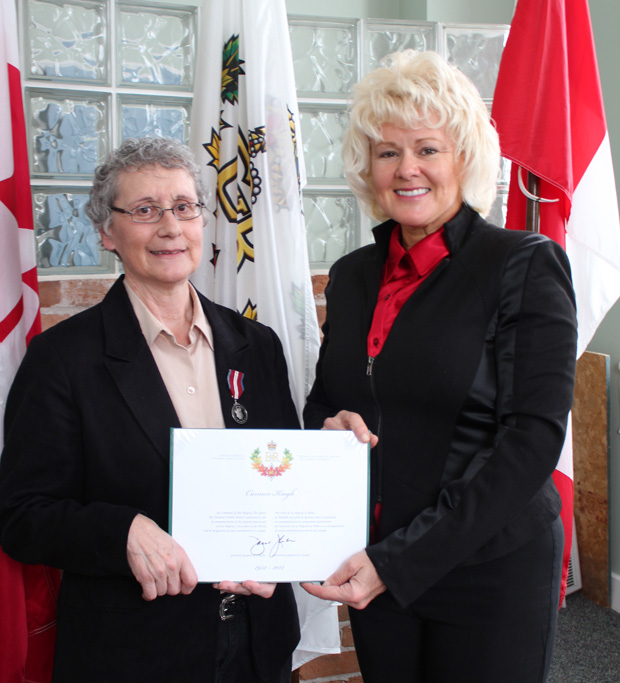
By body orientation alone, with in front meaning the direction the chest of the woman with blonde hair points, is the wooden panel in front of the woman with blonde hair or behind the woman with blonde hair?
behind

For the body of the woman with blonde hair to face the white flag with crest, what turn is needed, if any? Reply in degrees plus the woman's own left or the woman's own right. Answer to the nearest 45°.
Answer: approximately 90° to the woman's own right

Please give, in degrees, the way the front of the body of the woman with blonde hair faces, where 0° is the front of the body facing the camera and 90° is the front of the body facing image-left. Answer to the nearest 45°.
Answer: approximately 45°

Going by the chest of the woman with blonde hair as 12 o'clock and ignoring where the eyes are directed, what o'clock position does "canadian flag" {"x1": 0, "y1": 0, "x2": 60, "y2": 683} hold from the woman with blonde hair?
The canadian flag is roughly at 2 o'clock from the woman with blonde hair.
